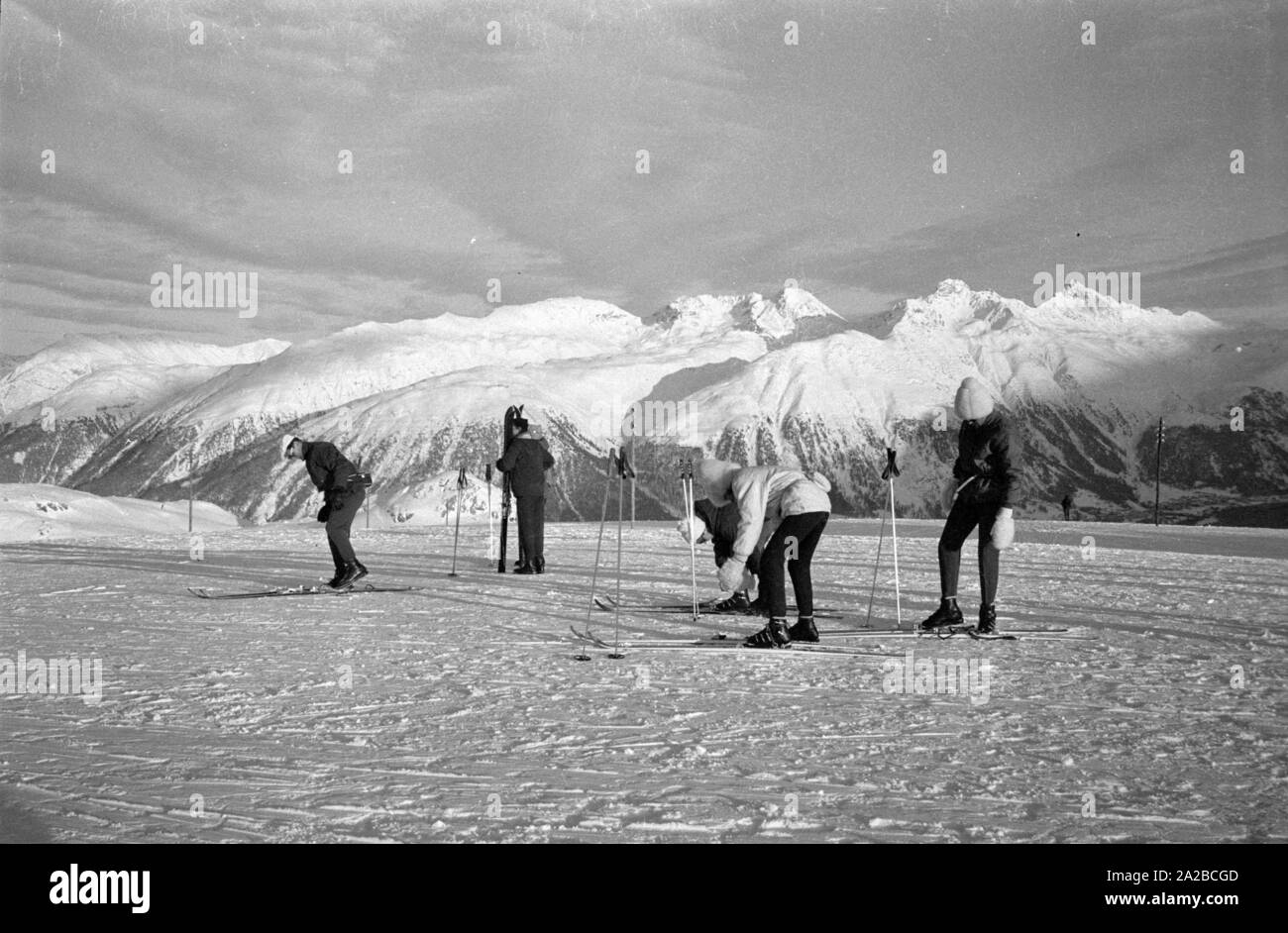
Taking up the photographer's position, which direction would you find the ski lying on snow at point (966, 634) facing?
facing to the left of the viewer

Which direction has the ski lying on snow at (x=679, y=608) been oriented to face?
to the viewer's left

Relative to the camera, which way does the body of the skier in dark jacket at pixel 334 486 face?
to the viewer's left

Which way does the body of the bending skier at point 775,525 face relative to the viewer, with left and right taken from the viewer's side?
facing to the left of the viewer

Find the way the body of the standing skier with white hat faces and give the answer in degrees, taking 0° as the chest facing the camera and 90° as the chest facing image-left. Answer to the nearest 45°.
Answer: approximately 45°

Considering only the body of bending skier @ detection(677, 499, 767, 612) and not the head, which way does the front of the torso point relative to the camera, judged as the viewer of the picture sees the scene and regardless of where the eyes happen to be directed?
to the viewer's left

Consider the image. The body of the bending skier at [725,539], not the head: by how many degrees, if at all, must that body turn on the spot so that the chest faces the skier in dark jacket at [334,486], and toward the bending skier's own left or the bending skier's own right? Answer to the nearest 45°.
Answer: approximately 45° to the bending skier's own right

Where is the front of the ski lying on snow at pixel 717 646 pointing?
to the viewer's left
